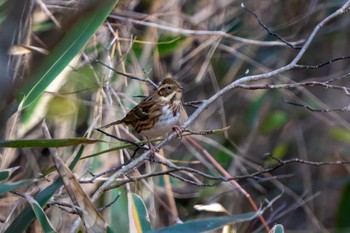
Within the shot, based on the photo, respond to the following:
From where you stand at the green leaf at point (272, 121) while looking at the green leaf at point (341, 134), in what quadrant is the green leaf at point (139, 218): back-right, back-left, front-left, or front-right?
back-right

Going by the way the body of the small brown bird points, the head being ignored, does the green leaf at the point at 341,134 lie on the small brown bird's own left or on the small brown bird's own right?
on the small brown bird's own left

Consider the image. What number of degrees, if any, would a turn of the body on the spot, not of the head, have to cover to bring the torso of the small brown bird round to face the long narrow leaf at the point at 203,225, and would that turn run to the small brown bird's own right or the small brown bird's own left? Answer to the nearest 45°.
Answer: approximately 45° to the small brown bird's own right

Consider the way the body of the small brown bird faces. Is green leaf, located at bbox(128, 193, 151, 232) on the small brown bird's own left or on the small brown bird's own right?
on the small brown bird's own right

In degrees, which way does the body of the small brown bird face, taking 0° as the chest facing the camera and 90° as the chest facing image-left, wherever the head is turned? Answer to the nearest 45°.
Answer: approximately 315°
